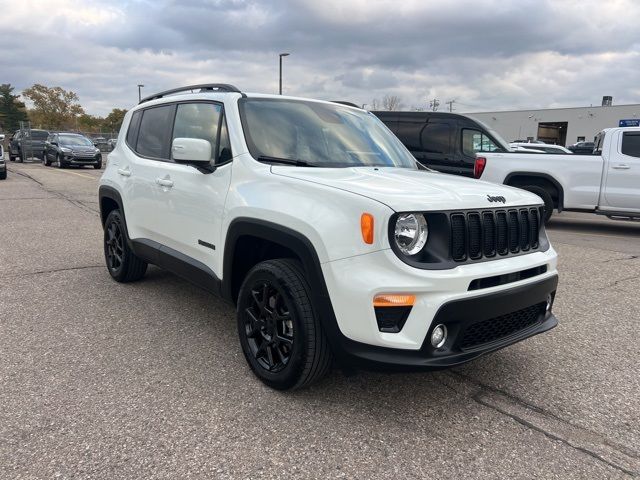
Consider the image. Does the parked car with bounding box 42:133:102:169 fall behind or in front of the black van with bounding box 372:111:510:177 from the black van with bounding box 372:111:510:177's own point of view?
behind

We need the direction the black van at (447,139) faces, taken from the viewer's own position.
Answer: facing to the right of the viewer

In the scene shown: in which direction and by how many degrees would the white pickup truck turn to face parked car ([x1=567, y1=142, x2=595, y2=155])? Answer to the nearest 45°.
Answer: approximately 90° to its left

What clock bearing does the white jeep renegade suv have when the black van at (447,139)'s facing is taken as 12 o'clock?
The white jeep renegade suv is roughly at 3 o'clock from the black van.

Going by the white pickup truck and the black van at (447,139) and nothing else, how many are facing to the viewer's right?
2

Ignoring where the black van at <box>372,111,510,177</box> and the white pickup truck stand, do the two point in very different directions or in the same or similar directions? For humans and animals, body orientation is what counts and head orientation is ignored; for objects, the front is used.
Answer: same or similar directions

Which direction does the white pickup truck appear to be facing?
to the viewer's right

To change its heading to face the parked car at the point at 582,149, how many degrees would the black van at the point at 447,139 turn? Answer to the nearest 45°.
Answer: approximately 45° to its left

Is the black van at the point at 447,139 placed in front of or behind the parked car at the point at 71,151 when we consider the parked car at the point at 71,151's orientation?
in front

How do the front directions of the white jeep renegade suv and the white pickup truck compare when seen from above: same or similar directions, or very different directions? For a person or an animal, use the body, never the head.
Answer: same or similar directions

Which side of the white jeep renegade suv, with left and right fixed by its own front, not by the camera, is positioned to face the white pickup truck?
left

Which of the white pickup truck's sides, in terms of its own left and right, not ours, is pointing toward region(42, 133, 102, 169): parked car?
back

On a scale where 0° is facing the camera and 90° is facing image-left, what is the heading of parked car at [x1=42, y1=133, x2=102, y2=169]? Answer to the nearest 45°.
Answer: approximately 315°
